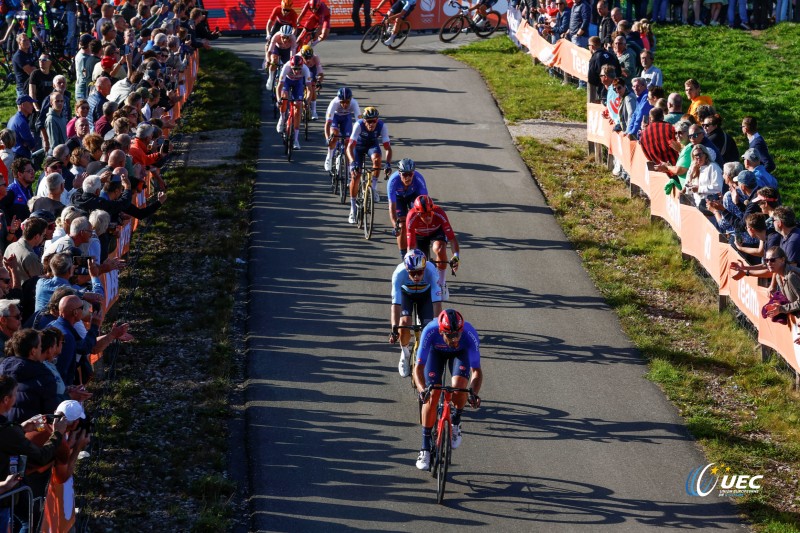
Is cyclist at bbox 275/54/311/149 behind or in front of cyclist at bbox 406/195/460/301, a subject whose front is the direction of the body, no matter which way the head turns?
behind

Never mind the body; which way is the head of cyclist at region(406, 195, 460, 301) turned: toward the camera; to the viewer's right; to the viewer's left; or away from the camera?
toward the camera

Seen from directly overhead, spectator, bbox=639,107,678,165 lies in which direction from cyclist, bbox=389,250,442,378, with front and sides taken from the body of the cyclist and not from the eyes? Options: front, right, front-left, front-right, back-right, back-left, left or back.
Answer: back-left

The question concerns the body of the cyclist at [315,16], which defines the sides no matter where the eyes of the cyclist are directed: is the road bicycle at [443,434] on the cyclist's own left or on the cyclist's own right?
on the cyclist's own left

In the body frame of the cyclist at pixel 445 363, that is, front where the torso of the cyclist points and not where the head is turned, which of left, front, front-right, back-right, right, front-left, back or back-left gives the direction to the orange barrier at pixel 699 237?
back-left

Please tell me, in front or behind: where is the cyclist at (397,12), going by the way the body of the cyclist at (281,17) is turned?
behind

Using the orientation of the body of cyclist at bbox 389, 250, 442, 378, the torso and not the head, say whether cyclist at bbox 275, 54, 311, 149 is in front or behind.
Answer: behind

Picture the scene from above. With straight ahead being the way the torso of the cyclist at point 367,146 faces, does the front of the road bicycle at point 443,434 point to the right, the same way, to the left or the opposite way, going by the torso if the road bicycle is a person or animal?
the same way

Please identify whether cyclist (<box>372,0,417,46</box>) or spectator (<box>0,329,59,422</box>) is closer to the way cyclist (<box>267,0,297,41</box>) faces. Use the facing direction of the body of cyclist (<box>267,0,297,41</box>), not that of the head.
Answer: the spectator

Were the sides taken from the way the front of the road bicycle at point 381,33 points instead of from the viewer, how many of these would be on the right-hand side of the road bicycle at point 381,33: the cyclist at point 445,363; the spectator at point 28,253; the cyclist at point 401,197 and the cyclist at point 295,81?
0

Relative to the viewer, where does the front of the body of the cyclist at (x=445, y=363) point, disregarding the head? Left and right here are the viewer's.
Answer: facing the viewer

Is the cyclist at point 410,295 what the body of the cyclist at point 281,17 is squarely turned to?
yes

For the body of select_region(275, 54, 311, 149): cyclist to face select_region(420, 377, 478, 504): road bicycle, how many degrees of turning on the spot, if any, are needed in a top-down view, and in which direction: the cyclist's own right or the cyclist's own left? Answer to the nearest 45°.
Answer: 0° — they already face it

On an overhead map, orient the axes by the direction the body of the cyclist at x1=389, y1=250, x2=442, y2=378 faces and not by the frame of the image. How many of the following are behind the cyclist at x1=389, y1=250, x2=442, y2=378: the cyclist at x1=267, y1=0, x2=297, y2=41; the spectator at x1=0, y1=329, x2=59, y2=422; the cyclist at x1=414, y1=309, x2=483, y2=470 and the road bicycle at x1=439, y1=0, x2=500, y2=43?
2

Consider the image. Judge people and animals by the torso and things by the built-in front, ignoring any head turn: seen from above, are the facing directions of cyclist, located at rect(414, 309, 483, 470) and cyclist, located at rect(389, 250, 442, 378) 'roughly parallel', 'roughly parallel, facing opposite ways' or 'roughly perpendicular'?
roughly parallel

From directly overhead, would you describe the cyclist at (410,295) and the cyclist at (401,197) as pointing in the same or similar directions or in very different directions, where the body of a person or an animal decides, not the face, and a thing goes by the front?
same or similar directions

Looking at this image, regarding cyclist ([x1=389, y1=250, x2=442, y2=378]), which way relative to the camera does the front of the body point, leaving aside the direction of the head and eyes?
toward the camera

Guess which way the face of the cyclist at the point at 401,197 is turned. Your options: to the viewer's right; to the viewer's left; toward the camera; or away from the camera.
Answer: toward the camera

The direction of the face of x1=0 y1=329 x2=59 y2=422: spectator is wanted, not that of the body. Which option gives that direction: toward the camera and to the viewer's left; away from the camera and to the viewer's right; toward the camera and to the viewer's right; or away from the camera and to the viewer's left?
away from the camera and to the viewer's right
